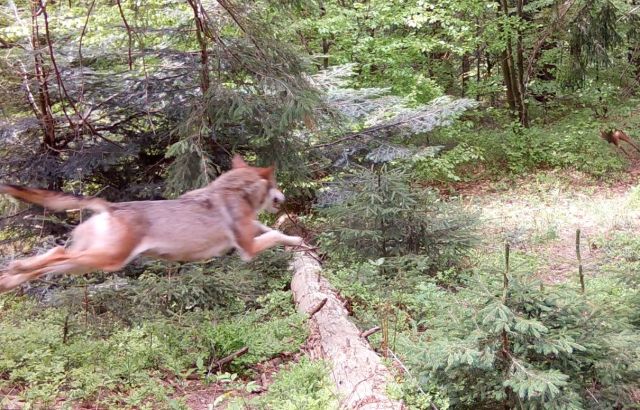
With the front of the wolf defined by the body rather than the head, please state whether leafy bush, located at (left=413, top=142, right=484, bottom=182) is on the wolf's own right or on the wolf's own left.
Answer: on the wolf's own left

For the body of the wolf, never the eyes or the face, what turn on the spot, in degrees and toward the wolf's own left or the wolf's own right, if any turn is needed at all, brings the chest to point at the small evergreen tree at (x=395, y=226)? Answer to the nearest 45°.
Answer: approximately 45° to the wolf's own left

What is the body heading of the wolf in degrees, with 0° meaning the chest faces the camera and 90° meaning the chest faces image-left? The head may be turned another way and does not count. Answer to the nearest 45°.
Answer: approximately 270°

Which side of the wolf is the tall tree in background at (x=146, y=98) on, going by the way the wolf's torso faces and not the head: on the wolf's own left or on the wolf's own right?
on the wolf's own left

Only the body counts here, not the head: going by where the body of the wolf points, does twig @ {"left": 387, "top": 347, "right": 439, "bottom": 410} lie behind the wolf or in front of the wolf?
in front
